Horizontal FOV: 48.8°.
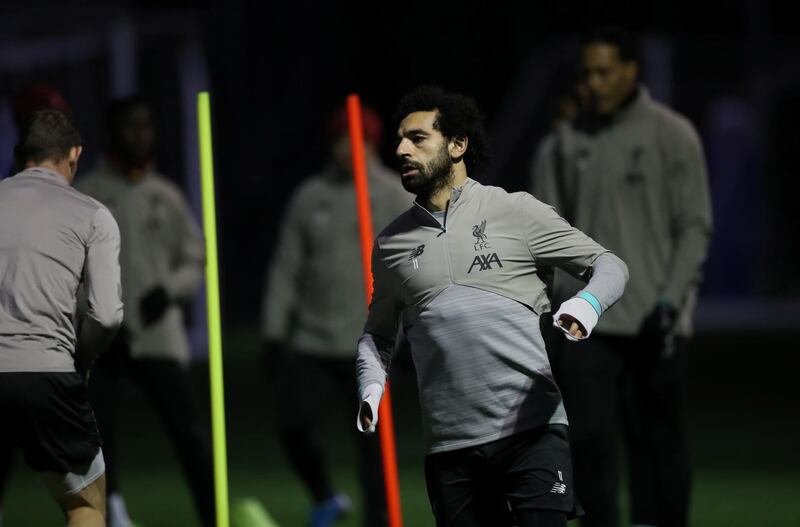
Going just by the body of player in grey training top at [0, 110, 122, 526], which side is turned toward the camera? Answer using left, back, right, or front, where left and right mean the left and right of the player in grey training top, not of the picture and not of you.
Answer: back

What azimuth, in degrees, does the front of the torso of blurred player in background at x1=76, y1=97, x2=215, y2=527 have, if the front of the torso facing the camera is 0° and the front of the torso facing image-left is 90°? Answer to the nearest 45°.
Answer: approximately 0°

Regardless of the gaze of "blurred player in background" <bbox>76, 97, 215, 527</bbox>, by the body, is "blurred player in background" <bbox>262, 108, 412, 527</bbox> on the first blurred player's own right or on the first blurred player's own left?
on the first blurred player's own left

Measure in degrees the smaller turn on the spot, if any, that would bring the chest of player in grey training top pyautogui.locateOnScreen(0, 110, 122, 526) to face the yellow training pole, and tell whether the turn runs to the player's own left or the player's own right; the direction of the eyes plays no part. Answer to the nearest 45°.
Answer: approximately 90° to the player's own right

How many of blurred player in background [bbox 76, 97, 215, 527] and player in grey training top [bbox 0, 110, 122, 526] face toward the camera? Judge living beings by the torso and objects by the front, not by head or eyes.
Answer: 1
